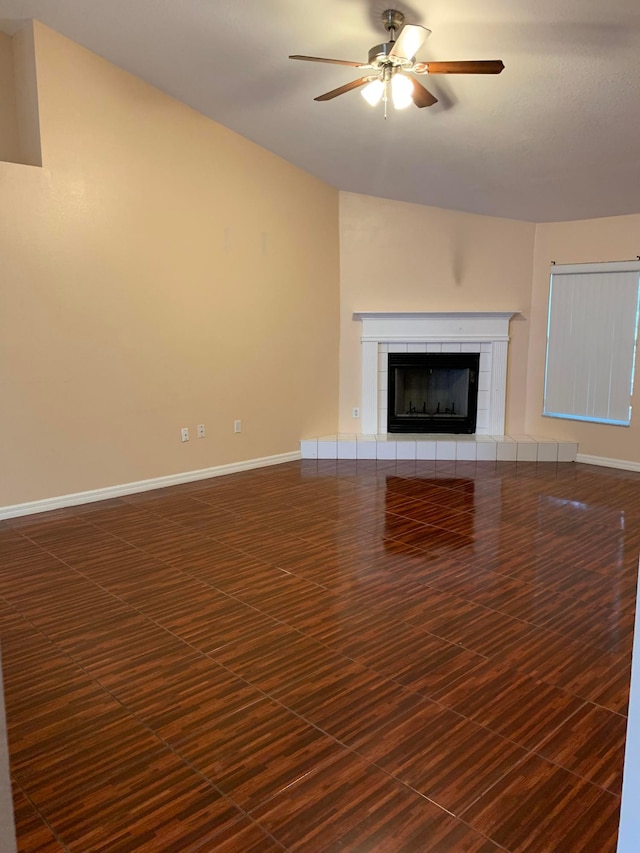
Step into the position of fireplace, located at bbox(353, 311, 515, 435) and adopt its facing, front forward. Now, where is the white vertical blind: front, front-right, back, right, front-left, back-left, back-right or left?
left

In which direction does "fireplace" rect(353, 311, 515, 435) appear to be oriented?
toward the camera
